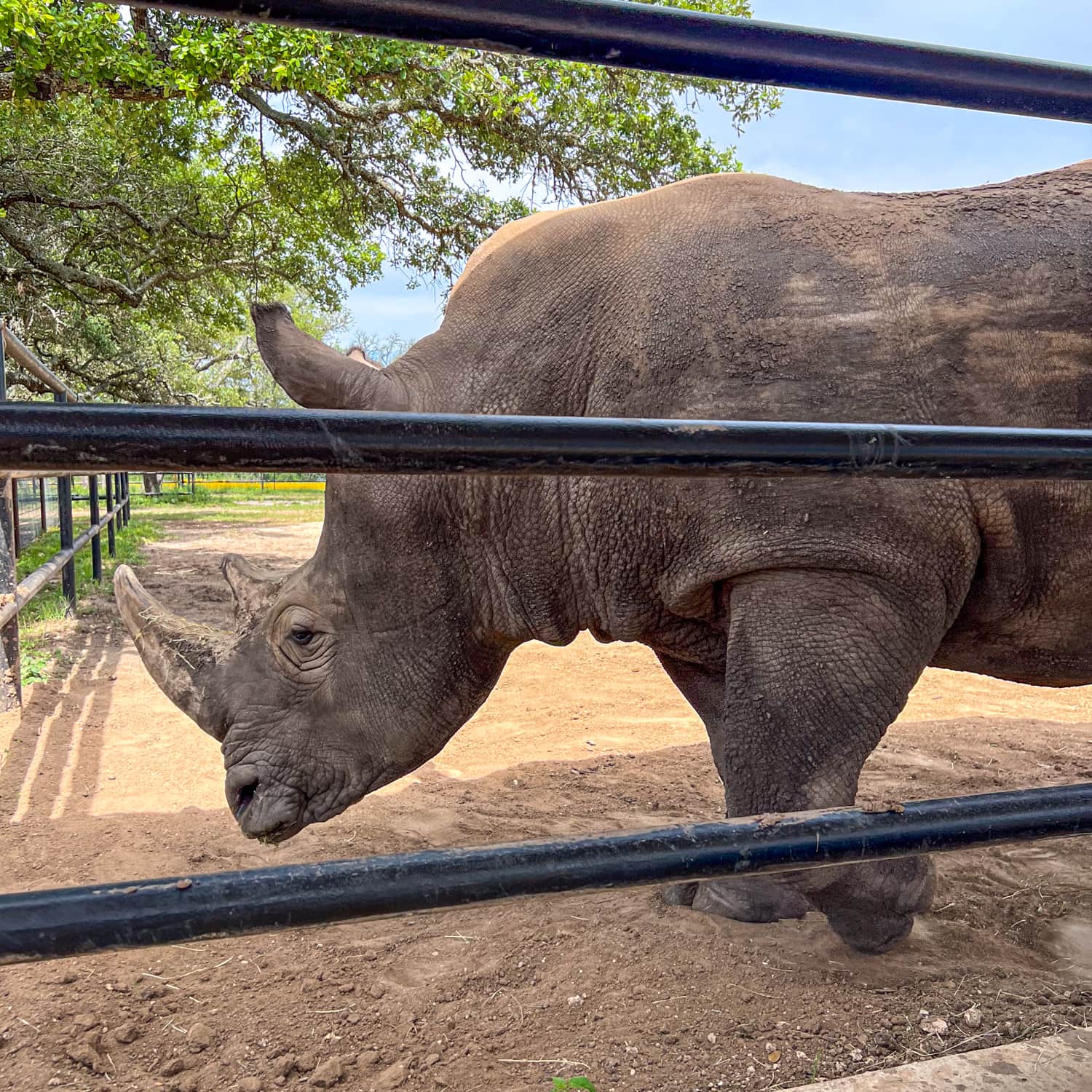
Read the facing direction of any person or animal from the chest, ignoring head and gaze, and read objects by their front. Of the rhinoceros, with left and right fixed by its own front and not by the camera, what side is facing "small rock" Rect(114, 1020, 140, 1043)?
front

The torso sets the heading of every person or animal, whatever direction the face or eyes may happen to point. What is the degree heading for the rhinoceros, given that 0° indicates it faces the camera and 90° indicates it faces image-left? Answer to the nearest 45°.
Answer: approximately 90°

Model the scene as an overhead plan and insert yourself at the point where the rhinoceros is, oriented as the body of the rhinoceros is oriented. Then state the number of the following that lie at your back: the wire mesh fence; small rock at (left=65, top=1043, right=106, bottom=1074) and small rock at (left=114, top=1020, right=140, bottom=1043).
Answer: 0

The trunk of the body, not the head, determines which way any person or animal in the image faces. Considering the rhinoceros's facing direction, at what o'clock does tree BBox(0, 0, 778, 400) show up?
The tree is roughly at 2 o'clock from the rhinoceros.

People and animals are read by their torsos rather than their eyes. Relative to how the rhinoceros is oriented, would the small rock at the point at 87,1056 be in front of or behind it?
in front

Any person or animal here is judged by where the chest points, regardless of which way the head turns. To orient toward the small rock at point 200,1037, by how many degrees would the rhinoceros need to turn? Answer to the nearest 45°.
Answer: approximately 45° to its left
